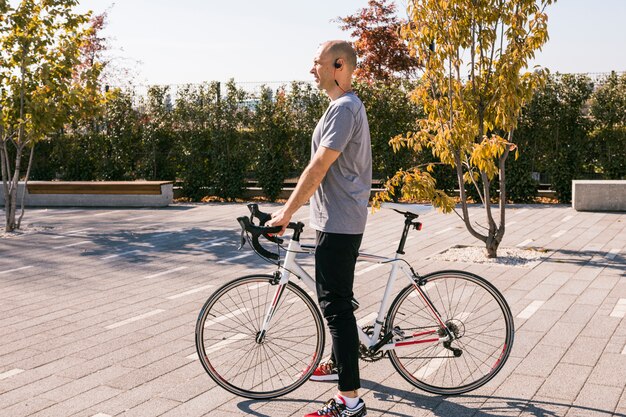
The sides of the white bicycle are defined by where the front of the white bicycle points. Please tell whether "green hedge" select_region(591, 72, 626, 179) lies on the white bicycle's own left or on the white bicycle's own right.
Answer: on the white bicycle's own right

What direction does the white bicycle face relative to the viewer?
to the viewer's left

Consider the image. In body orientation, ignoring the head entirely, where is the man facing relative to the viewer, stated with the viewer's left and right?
facing to the left of the viewer

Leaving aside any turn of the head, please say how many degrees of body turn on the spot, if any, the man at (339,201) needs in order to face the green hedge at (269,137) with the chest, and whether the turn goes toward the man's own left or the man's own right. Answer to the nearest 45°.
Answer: approximately 90° to the man's own right

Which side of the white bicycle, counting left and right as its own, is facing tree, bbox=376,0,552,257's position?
right

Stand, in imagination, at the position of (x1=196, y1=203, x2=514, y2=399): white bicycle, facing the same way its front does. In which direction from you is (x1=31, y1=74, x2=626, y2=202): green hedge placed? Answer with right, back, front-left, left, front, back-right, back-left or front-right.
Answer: right

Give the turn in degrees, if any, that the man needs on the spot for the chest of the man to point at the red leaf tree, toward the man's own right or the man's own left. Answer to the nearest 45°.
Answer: approximately 90° to the man's own right

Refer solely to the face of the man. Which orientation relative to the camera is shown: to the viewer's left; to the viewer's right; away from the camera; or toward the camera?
to the viewer's left
